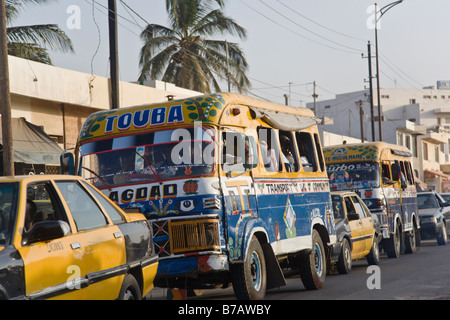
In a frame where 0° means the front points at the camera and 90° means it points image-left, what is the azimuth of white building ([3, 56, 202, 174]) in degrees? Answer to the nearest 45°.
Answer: approximately 315°

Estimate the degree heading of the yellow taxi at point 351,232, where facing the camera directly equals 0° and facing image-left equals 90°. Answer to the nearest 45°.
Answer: approximately 45°

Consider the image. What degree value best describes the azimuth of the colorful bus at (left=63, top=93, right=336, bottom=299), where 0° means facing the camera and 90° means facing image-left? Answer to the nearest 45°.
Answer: approximately 45°

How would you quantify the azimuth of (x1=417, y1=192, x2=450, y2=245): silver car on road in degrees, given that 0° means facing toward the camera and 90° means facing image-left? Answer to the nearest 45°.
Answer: approximately 45°

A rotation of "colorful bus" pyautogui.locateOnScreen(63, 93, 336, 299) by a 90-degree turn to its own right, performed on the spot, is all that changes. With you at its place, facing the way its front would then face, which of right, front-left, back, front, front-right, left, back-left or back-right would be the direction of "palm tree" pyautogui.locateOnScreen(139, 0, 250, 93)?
front-right
